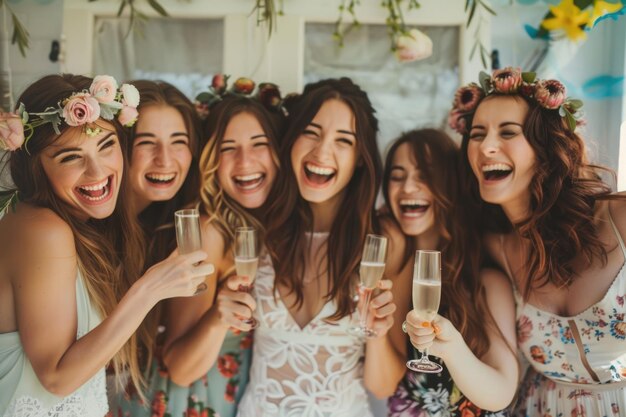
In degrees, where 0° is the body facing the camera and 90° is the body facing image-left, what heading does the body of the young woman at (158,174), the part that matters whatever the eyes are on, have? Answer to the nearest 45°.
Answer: approximately 0°

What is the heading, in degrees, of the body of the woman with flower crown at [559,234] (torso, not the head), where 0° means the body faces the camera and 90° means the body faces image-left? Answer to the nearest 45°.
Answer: approximately 45°

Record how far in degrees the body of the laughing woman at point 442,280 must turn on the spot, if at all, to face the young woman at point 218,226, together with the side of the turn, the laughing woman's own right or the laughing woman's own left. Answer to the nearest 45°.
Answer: approximately 45° to the laughing woman's own right

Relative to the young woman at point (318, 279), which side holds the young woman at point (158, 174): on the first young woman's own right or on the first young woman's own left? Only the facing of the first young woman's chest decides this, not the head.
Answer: on the first young woman's own right

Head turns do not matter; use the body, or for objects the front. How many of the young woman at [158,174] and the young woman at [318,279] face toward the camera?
2

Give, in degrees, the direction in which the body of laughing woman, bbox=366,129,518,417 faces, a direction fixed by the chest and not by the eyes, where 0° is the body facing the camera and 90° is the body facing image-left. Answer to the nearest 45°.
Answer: approximately 45°
